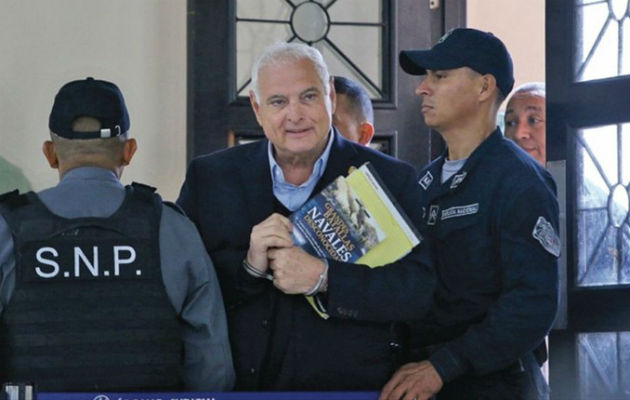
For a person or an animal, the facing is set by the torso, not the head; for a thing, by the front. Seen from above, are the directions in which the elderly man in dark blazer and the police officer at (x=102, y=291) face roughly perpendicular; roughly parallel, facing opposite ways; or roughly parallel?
roughly parallel, facing opposite ways

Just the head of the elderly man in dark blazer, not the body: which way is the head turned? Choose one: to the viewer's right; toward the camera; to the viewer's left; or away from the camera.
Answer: toward the camera

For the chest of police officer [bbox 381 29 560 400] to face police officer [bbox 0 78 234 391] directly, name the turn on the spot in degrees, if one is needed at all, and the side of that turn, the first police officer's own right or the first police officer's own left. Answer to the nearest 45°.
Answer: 0° — they already face them

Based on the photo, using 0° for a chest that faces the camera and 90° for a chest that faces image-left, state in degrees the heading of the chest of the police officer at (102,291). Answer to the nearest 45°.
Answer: approximately 180°

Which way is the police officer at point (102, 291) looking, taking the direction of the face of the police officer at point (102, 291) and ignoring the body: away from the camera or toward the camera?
away from the camera

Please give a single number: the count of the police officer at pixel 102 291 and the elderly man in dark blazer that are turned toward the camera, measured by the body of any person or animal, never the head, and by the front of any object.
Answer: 1

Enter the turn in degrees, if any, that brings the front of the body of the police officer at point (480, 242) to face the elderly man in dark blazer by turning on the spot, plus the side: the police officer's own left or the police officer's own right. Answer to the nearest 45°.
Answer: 0° — they already face them

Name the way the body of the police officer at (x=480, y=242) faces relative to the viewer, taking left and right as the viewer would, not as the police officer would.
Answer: facing the viewer and to the left of the viewer

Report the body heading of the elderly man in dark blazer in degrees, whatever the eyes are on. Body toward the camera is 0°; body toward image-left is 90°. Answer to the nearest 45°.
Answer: approximately 0°

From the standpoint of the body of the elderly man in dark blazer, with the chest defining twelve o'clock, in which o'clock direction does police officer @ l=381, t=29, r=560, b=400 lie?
The police officer is roughly at 8 o'clock from the elderly man in dark blazer.

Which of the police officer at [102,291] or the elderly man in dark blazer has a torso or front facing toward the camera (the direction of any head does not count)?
the elderly man in dark blazer

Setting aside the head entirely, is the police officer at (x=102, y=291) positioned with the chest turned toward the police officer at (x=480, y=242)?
no
